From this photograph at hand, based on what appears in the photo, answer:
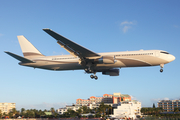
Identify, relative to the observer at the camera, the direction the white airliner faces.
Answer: facing to the right of the viewer
